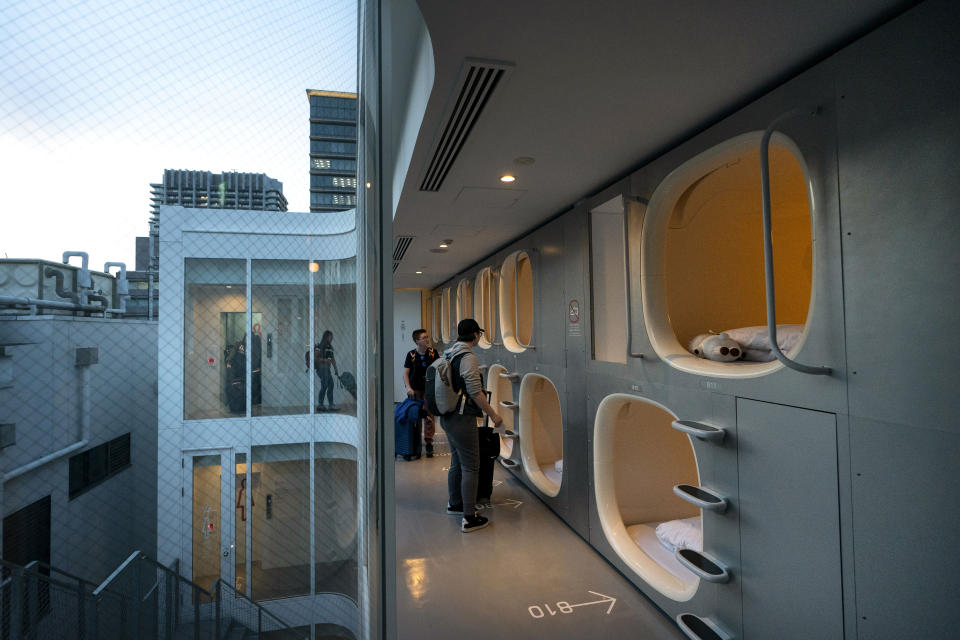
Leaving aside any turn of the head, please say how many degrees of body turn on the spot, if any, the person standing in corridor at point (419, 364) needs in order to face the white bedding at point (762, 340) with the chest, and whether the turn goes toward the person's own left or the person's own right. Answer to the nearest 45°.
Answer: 0° — they already face it

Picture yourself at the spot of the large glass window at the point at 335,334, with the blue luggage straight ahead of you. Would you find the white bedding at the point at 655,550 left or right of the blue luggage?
right

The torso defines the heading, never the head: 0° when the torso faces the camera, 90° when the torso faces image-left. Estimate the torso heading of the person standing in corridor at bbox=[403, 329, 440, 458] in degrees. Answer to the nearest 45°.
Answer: approximately 315°
